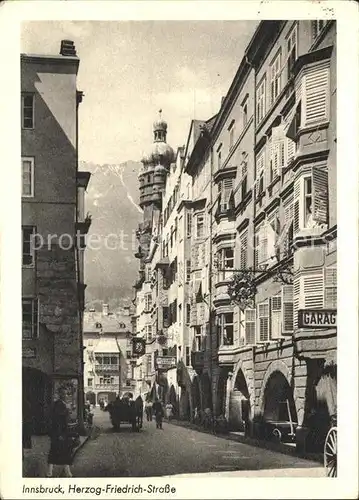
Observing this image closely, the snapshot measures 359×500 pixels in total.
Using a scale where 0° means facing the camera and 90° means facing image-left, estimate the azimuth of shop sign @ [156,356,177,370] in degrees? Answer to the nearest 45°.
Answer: approximately 0°

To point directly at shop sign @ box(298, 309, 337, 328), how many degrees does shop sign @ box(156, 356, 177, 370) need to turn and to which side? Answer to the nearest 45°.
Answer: approximately 45° to its left
